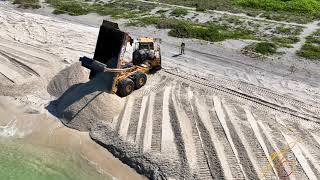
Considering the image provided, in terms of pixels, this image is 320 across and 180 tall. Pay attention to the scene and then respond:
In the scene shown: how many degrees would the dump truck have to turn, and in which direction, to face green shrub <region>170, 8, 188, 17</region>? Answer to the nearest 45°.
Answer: approximately 45° to its left

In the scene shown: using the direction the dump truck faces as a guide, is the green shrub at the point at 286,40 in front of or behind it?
in front

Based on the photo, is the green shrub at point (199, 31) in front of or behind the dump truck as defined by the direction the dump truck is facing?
in front

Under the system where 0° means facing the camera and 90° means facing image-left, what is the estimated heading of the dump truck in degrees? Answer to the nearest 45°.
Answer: approximately 225°

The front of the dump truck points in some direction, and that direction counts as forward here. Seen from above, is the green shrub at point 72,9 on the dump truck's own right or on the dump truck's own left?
on the dump truck's own left

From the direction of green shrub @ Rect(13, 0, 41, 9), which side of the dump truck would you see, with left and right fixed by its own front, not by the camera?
left

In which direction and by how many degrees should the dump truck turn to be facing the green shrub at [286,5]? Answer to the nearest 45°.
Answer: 0° — it already faces it
